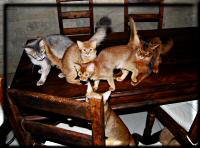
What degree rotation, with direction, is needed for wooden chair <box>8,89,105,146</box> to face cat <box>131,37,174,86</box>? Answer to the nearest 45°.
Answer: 0° — it already faces it

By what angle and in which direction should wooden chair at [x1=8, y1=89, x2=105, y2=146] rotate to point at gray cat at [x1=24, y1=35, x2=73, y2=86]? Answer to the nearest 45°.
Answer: approximately 45° to its left

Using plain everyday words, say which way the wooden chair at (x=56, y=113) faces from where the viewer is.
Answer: facing away from the viewer and to the right of the viewer

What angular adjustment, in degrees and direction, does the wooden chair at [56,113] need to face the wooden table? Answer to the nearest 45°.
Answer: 0° — it already faces it

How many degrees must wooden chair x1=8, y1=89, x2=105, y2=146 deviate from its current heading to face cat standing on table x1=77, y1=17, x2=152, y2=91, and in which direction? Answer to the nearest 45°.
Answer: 0° — it already faces it
